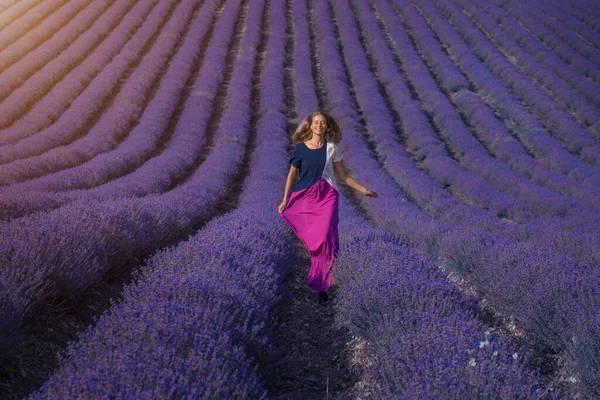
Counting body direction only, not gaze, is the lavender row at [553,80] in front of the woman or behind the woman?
behind

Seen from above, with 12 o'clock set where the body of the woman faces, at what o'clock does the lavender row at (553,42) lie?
The lavender row is roughly at 7 o'clock from the woman.

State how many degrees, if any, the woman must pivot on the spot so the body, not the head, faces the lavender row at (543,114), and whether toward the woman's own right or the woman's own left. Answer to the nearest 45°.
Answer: approximately 135° to the woman's own left

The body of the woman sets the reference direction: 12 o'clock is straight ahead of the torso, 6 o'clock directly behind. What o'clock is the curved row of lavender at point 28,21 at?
The curved row of lavender is roughly at 5 o'clock from the woman.

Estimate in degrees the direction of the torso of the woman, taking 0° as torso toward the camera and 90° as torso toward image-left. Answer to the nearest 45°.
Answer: approximately 0°

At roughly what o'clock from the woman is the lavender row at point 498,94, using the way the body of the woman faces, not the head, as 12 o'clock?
The lavender row is roughly at 7 o'clock from the woman.

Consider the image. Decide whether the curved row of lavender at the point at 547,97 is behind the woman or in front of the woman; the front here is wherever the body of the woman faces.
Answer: behind

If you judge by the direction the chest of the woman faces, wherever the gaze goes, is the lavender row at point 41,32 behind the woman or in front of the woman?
behind

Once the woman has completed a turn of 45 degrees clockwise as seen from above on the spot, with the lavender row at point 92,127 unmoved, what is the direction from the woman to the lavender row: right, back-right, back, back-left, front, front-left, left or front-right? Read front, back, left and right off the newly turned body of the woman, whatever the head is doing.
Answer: right

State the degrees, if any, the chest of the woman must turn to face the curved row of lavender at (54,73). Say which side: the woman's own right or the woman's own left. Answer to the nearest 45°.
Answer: approximately 135° to the woman's own right
